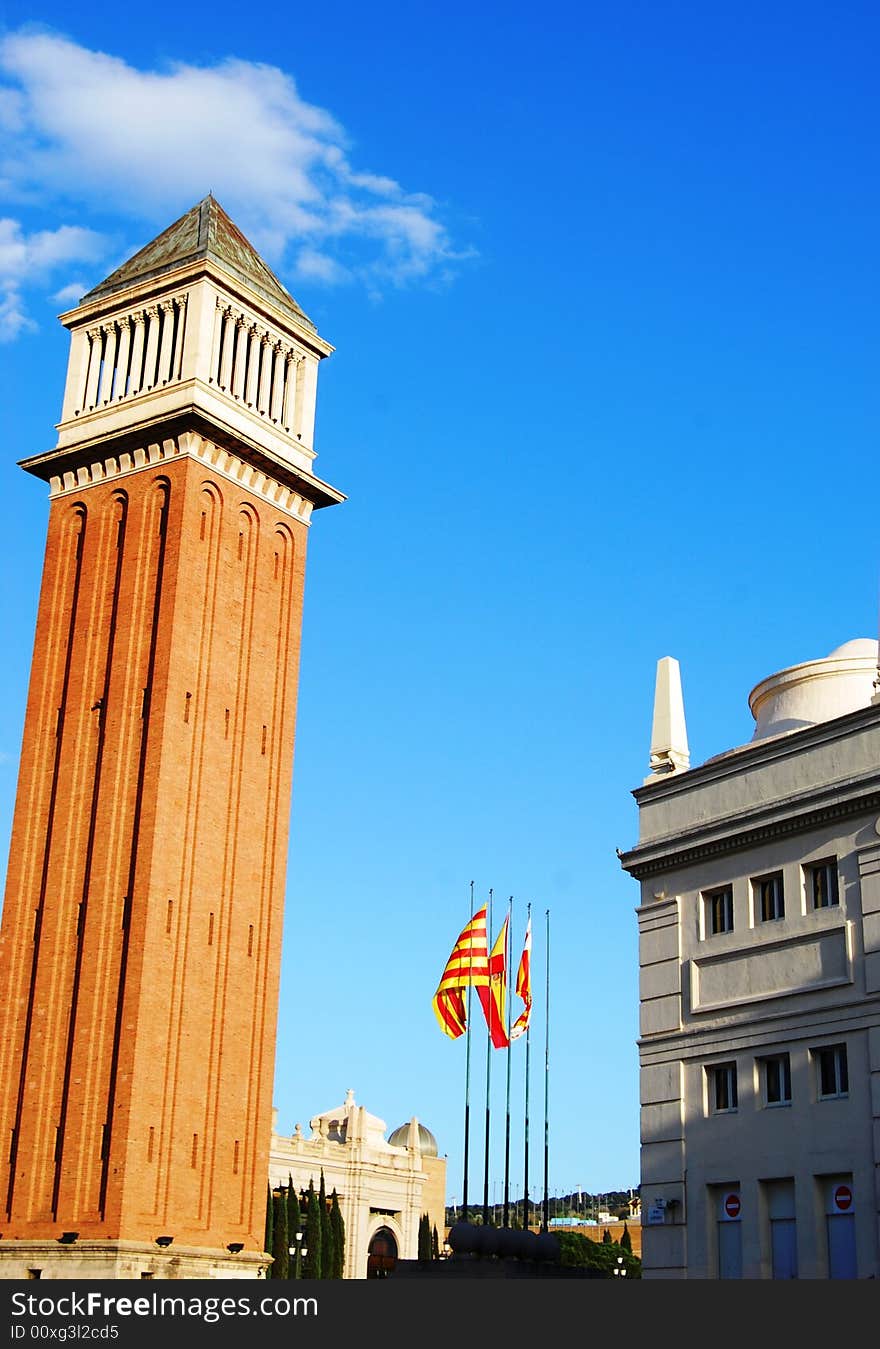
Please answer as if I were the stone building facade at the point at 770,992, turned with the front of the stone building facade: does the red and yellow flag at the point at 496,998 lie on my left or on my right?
on my right

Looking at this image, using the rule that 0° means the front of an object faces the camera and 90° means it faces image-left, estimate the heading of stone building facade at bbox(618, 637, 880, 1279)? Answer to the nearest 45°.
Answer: approximately 45°
